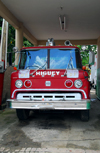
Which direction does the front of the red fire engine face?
toward the camera
